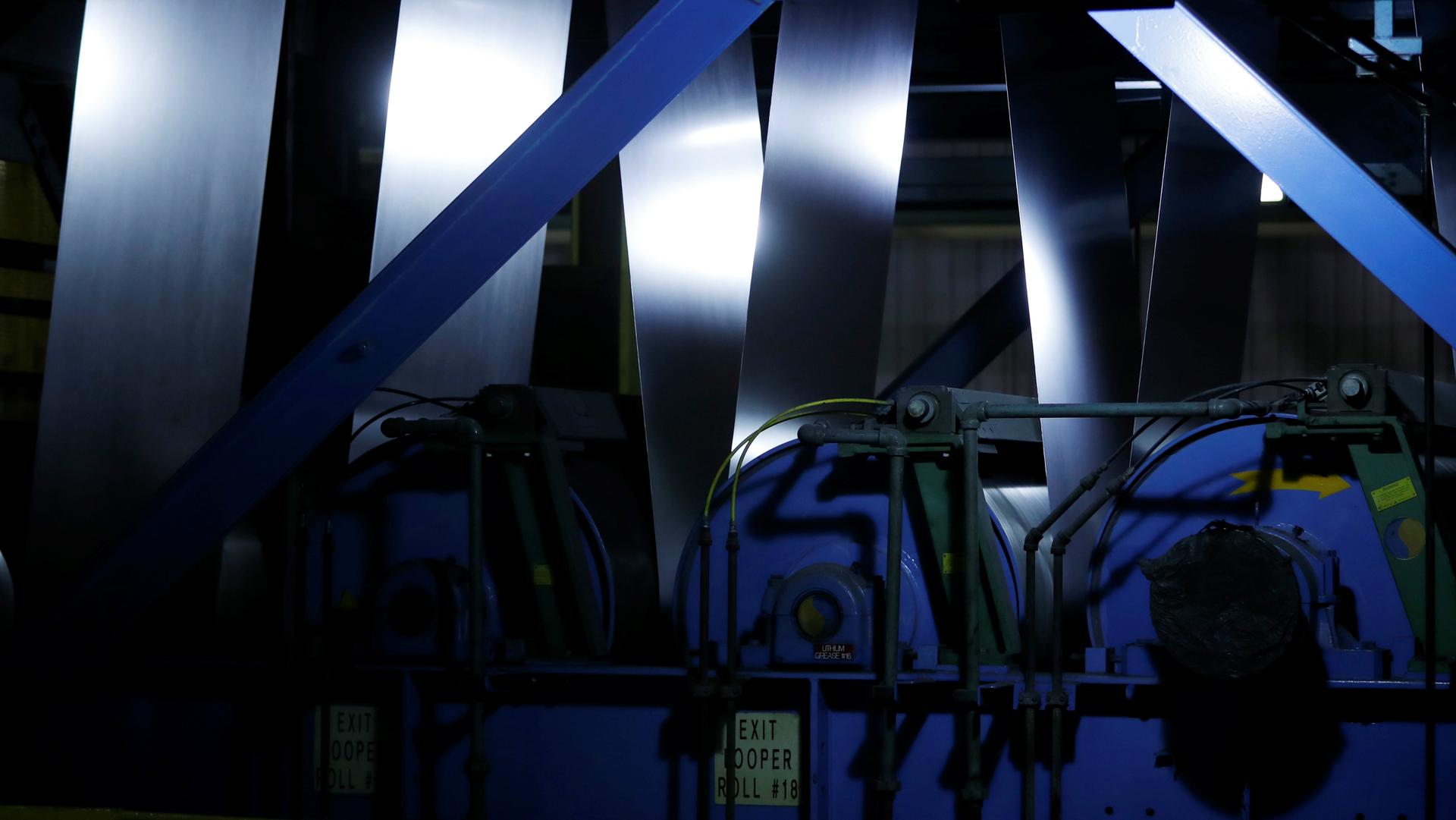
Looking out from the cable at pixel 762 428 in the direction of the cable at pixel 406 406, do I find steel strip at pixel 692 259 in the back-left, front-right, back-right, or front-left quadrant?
front-right

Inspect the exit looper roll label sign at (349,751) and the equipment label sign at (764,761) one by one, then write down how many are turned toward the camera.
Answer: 2

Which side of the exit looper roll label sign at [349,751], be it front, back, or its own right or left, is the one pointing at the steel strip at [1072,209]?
left

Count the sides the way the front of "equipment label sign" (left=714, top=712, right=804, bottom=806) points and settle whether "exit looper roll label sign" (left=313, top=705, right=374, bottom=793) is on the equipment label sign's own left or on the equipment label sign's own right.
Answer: on the equipment label sign's own right

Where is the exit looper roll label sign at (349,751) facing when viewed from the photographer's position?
facing the viewer

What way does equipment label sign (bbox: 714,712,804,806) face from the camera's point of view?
toward the camera
